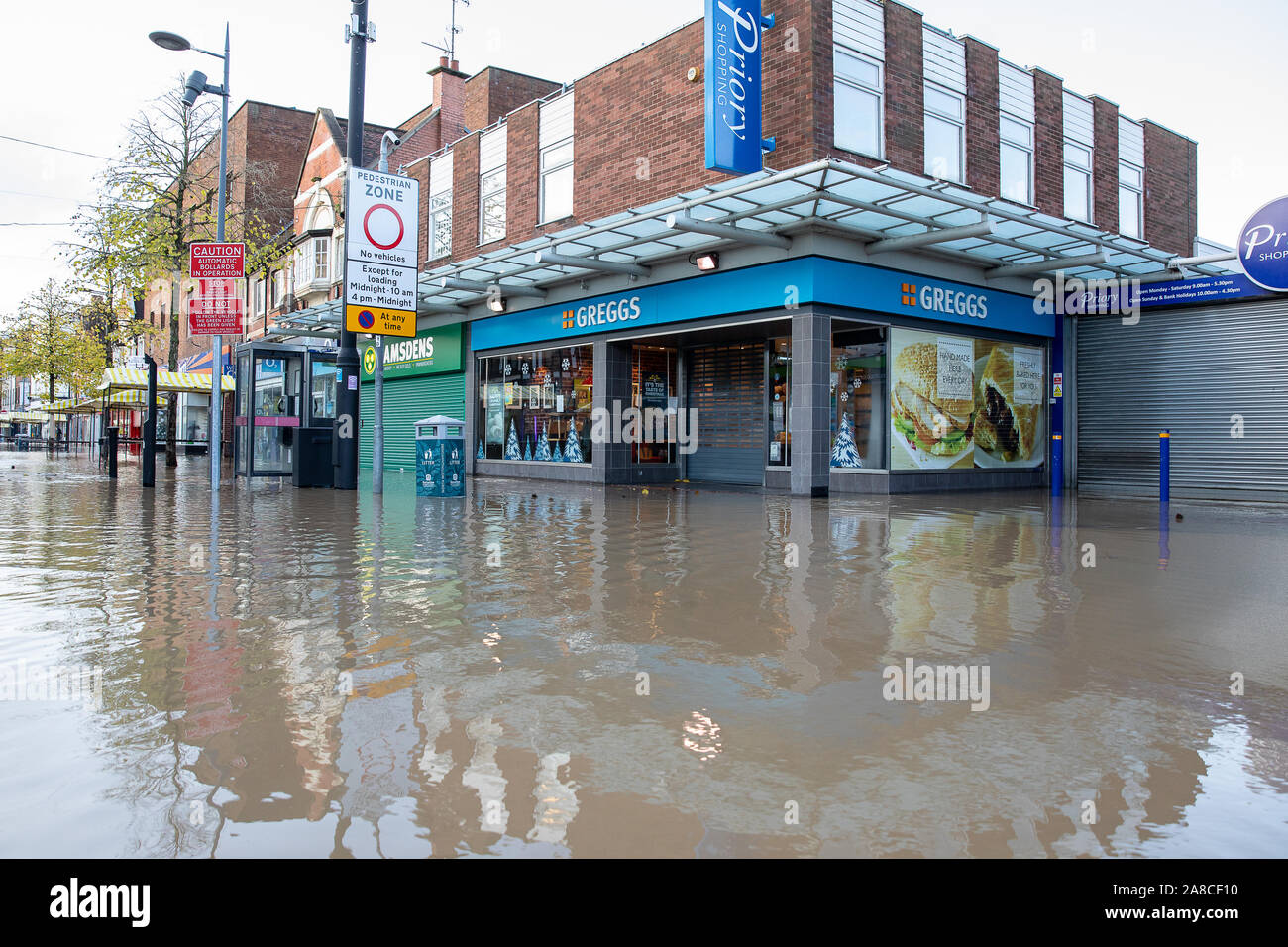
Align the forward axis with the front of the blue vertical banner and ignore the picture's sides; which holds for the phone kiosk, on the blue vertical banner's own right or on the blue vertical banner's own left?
on the blue vertical banner's own right

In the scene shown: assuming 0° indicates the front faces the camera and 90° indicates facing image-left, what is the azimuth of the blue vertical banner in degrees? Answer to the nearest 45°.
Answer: approximately 0°

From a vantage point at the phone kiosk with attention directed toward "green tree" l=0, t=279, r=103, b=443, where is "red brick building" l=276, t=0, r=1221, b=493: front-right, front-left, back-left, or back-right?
back-right

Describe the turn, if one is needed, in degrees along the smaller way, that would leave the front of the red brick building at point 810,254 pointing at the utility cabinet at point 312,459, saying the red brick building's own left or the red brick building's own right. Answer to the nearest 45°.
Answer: approximately 45° to the red brick building's own right

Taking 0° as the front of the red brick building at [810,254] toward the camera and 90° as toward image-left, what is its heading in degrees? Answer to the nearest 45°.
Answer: approximately 45°

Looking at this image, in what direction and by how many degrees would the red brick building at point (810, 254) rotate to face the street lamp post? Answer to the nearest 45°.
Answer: approximately 45° to its right
